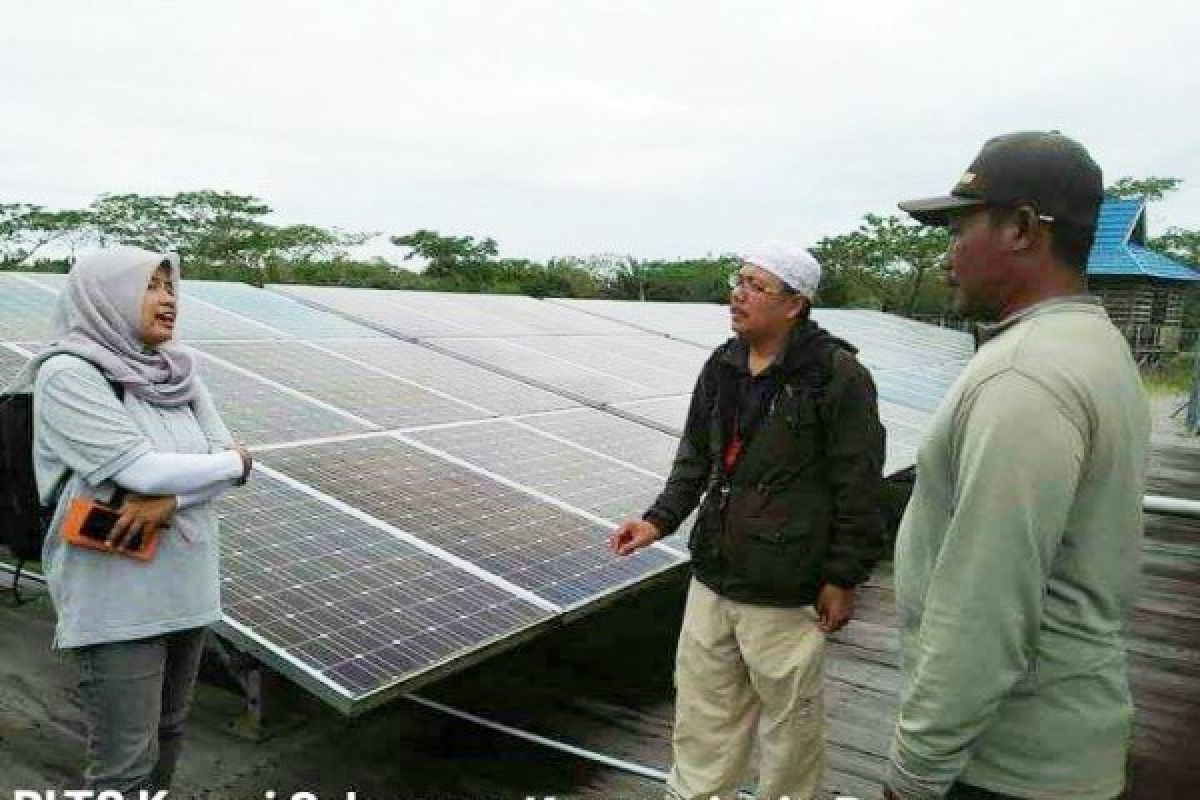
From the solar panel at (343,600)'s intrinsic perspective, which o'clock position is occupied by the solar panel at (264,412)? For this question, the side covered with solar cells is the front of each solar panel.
the solar panel at (264,412) is roughly at 7 o'clock from the solar panel at (343,600).

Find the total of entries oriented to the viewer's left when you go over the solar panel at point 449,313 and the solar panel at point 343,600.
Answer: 0

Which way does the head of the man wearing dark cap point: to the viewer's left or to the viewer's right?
to the viewer's left

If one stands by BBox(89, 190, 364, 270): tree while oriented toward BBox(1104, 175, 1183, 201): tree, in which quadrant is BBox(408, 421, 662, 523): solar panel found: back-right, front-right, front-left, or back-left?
front-right

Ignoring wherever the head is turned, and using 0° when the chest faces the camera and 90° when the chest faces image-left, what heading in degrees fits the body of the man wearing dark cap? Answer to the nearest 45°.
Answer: approximately 90°

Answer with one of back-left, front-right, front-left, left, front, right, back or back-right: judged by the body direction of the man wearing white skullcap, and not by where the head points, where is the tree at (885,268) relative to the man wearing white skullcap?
back-right

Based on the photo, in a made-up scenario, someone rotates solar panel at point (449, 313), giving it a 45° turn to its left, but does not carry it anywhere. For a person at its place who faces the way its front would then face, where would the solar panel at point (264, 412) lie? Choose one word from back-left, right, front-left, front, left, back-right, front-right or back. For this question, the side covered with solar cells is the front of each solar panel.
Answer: right

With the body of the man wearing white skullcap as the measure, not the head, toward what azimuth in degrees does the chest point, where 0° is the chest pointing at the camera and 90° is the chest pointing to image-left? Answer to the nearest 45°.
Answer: approximately 45°

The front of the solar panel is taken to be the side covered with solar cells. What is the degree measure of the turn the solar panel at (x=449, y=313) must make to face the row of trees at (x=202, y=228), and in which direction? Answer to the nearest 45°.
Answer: approximately 135° to its left

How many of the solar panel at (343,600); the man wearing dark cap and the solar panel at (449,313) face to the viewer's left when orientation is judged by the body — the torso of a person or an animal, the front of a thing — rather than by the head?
1

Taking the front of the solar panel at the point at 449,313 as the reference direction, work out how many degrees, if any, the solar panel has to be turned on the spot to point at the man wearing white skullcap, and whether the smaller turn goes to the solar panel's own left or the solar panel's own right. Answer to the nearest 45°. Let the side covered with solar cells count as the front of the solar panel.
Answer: approximately 45° to the solar panel's own right

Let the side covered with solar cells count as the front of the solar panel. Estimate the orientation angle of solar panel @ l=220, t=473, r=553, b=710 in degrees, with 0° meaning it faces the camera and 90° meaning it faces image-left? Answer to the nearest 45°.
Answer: approximately 315°

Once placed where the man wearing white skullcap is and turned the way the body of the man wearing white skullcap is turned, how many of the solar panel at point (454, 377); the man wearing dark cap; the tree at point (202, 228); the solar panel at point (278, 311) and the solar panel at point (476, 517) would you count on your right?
4

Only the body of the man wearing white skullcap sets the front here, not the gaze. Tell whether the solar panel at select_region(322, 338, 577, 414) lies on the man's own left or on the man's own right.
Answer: on the man's own right
